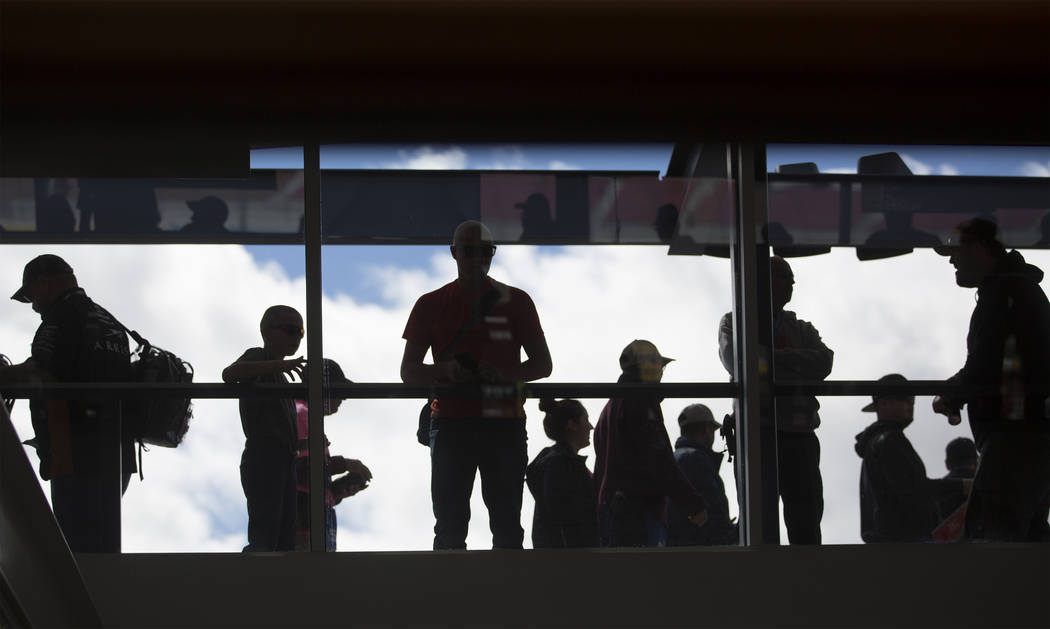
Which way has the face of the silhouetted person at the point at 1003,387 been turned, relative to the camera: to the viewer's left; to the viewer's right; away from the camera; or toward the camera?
to the viewer's left

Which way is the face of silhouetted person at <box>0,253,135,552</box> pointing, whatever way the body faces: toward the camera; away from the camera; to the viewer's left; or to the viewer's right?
to the viewer's left

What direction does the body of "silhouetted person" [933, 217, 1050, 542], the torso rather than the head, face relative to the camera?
to the viewer's left

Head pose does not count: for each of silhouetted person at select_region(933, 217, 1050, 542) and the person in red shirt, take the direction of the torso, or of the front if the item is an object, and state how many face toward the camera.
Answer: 1

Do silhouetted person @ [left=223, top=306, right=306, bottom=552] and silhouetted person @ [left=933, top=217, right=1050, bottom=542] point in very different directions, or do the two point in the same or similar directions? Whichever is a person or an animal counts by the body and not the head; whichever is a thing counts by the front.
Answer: very different directions

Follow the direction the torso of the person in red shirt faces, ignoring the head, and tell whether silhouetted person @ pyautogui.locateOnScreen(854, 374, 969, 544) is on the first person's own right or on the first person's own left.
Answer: on the first person's own left

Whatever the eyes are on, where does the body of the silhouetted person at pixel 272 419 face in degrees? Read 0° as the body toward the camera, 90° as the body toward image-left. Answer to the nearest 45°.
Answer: approximately 315°
